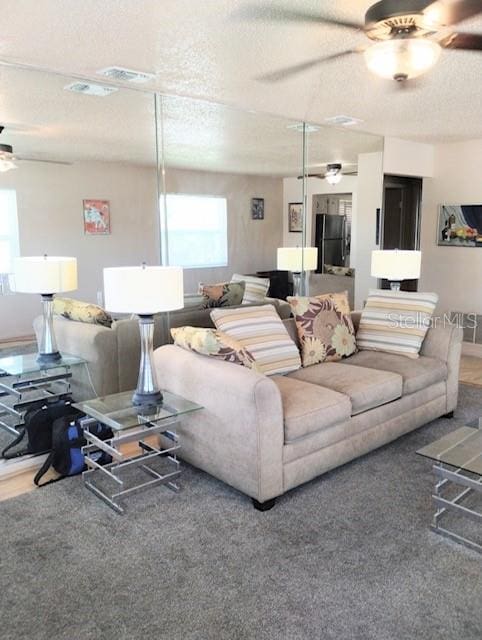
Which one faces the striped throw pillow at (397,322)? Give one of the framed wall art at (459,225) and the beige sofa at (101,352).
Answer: the framed wall art

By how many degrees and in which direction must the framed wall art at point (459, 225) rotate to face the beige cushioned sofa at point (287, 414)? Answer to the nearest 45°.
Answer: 0° — it already faces it

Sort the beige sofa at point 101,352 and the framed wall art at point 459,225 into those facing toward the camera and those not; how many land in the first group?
1

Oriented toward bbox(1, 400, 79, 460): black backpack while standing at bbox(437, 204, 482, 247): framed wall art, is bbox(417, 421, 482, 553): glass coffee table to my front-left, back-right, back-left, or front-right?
front-left

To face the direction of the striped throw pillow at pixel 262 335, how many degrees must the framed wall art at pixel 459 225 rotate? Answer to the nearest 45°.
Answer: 0° — it already faces it

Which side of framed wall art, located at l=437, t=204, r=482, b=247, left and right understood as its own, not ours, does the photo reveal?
front

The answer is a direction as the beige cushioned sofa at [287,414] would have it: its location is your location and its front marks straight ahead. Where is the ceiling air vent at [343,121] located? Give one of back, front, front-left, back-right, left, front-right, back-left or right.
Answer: back-left

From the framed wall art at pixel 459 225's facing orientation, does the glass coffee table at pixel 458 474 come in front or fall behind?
in front
